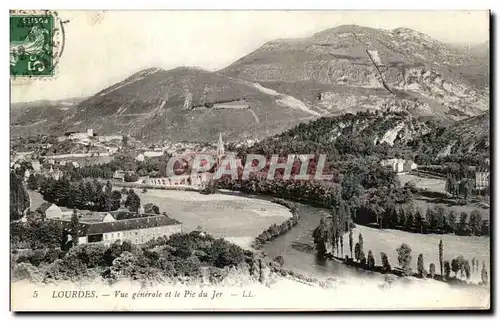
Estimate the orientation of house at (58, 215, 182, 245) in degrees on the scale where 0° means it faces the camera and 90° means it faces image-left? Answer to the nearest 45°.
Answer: approximately 315°
